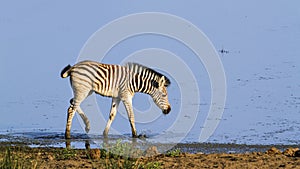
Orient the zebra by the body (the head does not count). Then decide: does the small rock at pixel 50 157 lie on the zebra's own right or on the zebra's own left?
on the zebra's own right

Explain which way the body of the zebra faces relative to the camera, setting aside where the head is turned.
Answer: to the viewer's right
